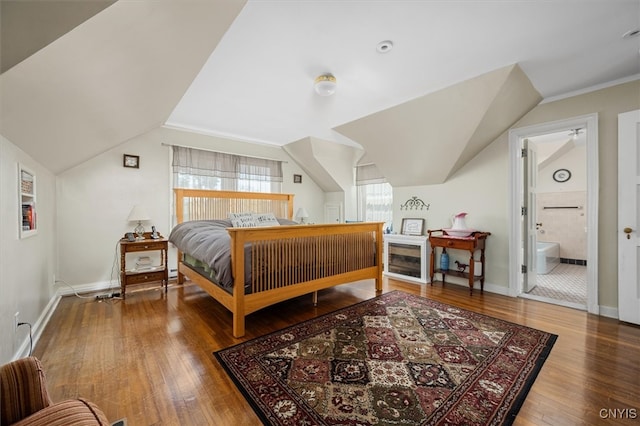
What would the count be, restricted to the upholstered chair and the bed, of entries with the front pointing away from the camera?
0

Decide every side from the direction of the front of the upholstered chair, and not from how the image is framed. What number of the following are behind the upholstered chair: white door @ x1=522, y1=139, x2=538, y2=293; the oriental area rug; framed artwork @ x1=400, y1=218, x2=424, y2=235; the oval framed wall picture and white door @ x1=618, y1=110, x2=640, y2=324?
0

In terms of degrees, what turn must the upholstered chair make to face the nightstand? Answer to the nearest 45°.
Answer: approximately 135° to its left

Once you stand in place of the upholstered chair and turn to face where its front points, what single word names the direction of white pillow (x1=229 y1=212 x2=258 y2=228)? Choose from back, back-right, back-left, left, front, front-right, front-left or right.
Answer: left

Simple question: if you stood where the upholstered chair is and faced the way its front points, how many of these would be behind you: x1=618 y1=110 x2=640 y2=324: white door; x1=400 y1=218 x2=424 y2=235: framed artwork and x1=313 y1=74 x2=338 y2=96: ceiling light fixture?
0

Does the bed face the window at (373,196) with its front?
no

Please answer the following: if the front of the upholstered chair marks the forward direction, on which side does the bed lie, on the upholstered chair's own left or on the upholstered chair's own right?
on the upholstered chair's own left

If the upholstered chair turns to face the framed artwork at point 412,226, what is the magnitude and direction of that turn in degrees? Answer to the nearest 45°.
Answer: approximately 45° to its left

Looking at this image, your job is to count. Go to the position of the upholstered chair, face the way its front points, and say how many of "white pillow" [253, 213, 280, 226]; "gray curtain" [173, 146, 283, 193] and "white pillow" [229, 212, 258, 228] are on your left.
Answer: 3

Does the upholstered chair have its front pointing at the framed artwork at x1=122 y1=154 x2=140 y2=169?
no

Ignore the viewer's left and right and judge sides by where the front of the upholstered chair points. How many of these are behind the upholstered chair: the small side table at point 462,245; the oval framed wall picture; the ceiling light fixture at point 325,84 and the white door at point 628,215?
0

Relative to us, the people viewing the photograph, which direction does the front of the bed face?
facing the viewer and to the right of the viewer

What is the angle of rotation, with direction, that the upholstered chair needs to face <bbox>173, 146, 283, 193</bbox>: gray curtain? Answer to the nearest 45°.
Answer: approximately 90° to its left
